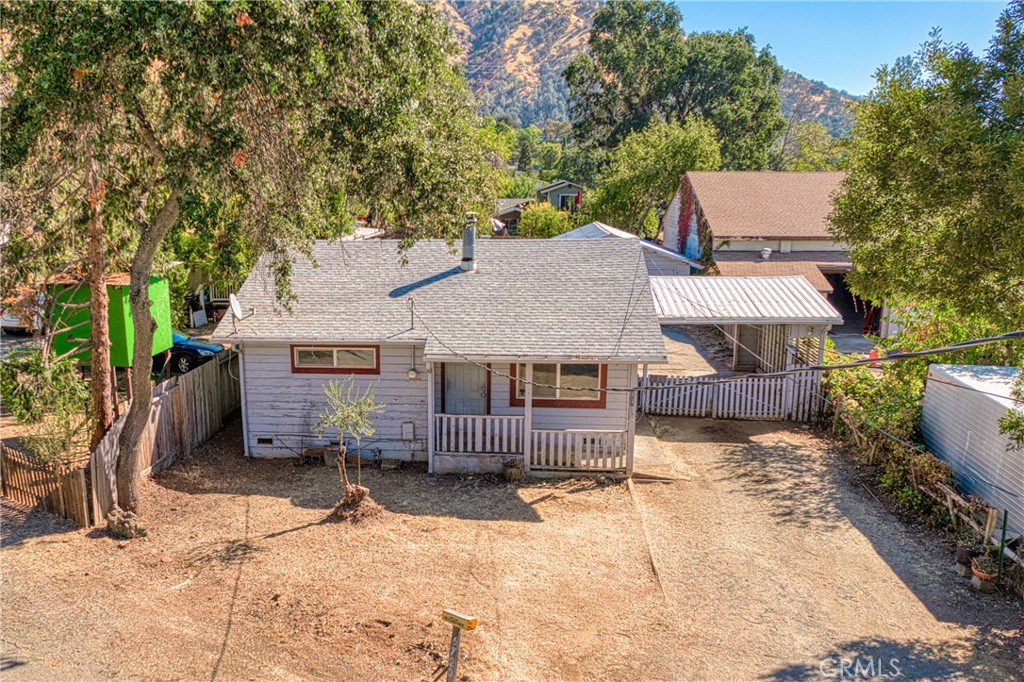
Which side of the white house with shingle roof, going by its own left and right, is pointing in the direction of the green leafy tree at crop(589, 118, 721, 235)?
back

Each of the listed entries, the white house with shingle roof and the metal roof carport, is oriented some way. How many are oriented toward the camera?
2

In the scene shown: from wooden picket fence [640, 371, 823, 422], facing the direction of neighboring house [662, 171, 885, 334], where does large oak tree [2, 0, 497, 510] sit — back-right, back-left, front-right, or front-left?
back-left

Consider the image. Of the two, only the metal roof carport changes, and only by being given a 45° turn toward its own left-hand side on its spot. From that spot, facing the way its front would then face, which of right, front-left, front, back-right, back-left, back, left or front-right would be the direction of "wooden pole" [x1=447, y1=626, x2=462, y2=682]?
front-right

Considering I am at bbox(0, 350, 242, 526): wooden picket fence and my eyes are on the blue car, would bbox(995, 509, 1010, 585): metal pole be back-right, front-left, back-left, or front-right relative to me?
back-right

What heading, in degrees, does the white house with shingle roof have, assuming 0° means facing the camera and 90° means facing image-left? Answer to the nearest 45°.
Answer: approximately 0°

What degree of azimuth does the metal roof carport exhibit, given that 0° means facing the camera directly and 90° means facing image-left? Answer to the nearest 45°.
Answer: approximately 0°

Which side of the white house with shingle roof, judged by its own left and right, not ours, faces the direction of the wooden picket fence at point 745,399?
left

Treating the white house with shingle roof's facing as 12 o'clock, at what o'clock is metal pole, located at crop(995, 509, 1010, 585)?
The metal pole is roughly at 10 o'clock from the white house with shingle roof.

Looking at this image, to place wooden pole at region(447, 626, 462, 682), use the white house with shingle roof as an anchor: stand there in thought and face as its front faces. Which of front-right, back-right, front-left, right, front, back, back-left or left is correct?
front

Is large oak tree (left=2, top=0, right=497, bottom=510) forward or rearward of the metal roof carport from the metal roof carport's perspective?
forward
